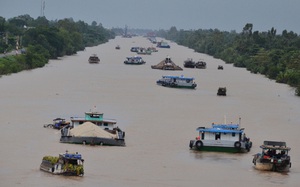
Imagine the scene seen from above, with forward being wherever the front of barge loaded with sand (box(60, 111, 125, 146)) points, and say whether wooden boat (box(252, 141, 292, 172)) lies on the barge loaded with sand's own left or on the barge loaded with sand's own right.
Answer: on the barge loaded with sand's own left

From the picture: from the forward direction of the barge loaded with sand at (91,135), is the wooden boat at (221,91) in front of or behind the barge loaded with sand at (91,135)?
behind

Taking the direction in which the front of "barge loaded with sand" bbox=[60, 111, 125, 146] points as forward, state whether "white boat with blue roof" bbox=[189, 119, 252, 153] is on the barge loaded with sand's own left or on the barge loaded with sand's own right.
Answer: on the barge loaded with sand's own left
